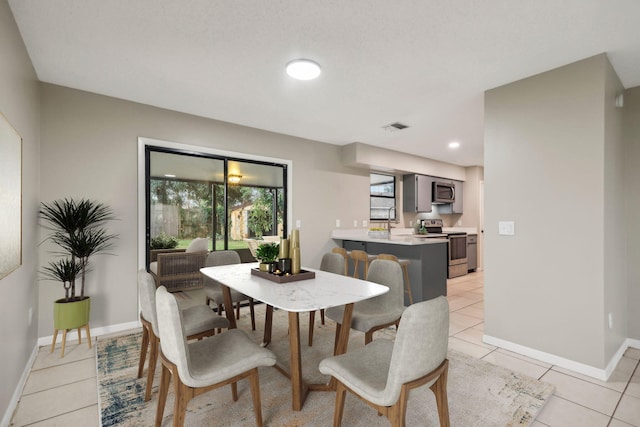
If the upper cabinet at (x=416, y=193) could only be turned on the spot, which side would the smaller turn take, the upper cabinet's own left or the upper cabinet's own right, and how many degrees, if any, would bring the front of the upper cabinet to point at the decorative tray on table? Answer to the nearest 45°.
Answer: approximately 45° to the upper cabinet's own right

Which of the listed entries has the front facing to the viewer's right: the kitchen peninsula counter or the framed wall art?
the framed wall art

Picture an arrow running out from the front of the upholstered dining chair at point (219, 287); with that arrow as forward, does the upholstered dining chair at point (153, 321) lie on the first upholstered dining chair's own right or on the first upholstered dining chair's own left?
on the first upholstered dining chair's own right

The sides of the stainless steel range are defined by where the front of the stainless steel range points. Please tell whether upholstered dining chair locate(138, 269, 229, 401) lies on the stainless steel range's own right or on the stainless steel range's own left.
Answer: on the stainless steel range's own right

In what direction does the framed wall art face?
to the viewer's right

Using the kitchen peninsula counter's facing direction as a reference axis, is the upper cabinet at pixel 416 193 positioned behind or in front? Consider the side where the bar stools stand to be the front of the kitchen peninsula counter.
behind

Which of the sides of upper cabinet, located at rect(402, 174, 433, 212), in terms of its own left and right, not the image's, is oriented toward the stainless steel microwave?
left

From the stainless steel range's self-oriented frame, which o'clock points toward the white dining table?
The white dining table is roughly at 2 o'clock from the stainless steel range.
